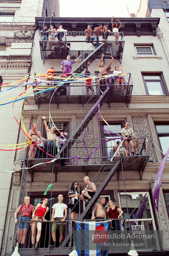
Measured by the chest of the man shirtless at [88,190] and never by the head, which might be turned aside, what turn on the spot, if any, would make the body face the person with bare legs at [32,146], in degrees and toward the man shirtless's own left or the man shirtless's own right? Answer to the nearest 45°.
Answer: approximately 45° to the man shirtless's own right

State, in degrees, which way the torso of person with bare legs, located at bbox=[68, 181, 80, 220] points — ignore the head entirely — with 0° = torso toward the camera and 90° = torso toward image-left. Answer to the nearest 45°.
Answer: approximately 315°

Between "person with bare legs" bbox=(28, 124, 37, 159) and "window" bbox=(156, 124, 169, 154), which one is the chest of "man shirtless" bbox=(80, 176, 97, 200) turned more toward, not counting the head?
the person with bare legs

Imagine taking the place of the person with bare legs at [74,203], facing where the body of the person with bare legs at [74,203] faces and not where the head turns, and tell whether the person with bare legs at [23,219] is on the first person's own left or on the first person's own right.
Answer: on the first person's own right
